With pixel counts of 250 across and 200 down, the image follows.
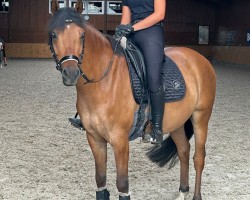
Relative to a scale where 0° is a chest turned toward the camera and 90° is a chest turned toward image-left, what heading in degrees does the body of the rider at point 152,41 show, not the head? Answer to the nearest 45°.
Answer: approximately 45°

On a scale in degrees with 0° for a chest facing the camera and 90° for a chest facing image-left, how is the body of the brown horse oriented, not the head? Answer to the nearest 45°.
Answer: approximately 45°
